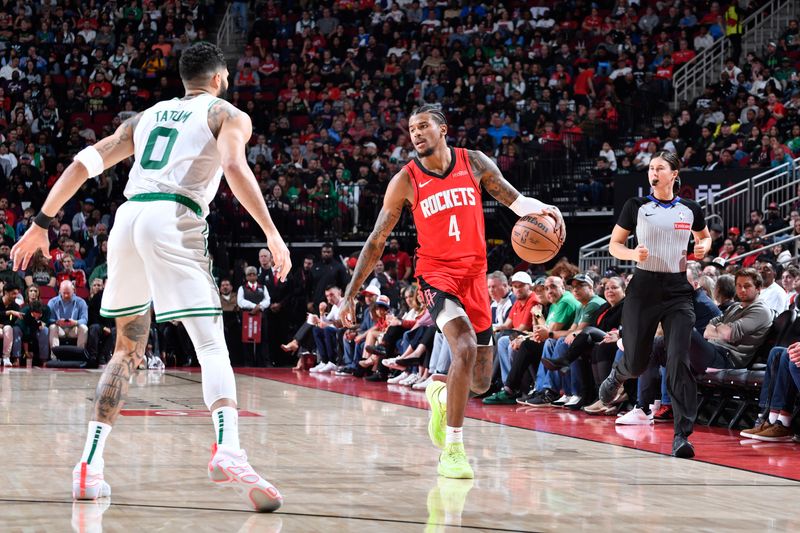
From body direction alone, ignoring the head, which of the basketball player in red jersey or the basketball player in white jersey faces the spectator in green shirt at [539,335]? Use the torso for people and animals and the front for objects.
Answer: the basketball player in white jersey

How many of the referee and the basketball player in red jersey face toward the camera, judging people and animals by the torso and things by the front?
2

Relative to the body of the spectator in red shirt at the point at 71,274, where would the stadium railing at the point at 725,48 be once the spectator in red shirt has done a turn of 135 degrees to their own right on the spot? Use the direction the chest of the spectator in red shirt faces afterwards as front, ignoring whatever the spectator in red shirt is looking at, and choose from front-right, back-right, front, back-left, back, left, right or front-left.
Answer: back-right

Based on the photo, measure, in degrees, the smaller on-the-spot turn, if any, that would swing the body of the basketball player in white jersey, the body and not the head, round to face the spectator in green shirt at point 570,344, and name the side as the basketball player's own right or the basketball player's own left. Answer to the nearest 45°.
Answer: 0° — they already face them

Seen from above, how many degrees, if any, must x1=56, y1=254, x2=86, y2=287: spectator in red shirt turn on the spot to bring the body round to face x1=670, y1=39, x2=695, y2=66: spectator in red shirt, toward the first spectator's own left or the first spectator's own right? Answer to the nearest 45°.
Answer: approximately 90° to the first spectator's own left

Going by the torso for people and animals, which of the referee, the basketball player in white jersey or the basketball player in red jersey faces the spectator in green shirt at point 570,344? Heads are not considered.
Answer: the basketball player in white jersey

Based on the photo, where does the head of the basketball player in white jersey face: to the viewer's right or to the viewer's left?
to the viewer's right

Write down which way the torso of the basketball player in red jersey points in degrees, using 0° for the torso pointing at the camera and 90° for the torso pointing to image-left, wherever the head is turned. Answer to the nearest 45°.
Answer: approximately 0°

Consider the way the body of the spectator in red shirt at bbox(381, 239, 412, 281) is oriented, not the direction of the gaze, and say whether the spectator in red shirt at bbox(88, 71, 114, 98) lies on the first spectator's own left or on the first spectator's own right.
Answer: on the first spectator's own right

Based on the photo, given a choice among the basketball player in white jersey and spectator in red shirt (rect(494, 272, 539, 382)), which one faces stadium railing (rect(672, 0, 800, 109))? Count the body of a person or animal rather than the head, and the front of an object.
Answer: the basketball player in white jersey

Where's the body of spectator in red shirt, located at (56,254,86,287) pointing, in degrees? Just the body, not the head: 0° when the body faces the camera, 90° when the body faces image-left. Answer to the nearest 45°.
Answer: approximately 0°
